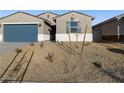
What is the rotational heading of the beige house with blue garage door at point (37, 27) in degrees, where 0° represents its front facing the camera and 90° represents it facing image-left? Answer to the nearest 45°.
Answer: approximately 0°

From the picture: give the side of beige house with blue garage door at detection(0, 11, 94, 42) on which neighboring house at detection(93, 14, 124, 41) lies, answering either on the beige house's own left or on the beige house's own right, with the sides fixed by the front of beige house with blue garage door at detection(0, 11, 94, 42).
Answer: on the beige house's own left
